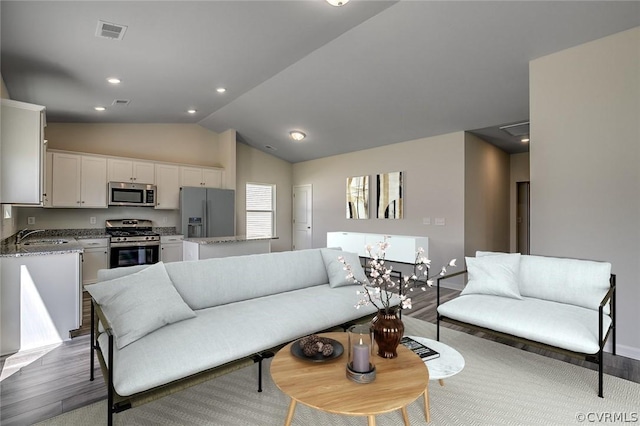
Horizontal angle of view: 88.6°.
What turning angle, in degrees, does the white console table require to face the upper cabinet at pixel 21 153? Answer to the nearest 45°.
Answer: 0° — it already faces it

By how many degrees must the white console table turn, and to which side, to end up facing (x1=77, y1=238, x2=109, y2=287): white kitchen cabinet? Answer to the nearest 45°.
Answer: approximately 45° to its right

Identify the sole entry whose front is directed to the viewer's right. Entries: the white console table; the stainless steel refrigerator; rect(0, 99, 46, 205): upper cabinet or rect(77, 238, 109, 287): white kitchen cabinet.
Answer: the upper cabinet

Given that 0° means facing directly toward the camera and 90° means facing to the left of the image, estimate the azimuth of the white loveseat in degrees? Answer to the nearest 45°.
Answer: approximately 45°

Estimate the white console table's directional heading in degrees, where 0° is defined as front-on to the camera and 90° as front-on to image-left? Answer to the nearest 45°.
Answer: approximately 45°

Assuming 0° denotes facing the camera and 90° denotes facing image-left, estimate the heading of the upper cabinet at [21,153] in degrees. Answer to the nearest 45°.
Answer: approximately 270°

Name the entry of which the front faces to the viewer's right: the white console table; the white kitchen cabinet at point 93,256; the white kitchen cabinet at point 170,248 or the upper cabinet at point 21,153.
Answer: the upper cabinet

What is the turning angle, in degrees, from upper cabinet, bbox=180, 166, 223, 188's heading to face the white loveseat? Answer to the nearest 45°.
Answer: approximately 45° to its left

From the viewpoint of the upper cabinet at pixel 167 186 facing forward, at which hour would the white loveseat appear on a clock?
The white loveseat is roughly at 11 o'clock from the upper cabinet.

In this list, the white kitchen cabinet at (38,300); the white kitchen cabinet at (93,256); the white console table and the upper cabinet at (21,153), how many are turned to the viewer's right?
2

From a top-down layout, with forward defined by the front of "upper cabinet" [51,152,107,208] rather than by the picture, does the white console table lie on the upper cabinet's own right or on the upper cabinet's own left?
on the upper cabinet's own left
